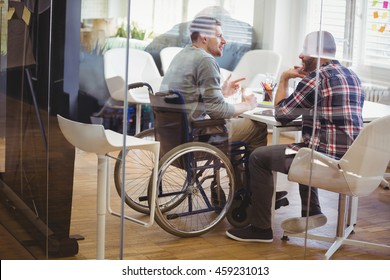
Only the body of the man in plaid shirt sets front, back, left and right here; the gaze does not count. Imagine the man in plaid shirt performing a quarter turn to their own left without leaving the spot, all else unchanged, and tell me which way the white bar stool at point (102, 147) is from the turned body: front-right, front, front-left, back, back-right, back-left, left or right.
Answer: front-right

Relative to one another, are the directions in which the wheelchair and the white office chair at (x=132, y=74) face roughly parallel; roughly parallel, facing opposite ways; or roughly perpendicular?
roughly perpendicular

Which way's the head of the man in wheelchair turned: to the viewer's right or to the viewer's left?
to the viewer's right

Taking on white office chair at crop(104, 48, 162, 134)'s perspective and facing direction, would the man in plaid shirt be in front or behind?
in front

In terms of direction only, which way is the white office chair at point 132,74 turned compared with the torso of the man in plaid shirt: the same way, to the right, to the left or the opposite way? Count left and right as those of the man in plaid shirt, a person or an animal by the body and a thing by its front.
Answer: the opposite way

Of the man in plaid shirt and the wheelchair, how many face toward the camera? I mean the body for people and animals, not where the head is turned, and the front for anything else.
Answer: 0

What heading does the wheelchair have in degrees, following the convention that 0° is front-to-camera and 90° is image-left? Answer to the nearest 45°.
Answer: approximately 225°

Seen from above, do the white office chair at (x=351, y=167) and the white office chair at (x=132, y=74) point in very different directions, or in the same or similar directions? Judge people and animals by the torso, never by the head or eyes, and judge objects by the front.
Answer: very different directions

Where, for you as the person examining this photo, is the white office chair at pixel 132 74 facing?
facing the viewer and to the right of the viewer

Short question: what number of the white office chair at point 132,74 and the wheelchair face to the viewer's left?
0

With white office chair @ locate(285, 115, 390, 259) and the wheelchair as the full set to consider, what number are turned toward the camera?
0
